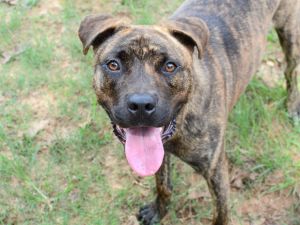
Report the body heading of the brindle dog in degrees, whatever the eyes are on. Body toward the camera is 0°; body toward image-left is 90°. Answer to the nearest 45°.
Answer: approximately 45°

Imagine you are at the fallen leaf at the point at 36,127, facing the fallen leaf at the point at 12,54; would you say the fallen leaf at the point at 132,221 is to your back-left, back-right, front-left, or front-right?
back-right

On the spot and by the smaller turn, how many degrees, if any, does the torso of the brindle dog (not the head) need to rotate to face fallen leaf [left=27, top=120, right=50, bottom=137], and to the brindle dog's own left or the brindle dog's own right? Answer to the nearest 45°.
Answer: approximately 90° to the brindle dog's own right

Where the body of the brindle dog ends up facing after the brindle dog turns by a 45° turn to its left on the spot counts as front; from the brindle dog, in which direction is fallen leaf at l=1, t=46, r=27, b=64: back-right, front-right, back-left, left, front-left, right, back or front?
back-right
